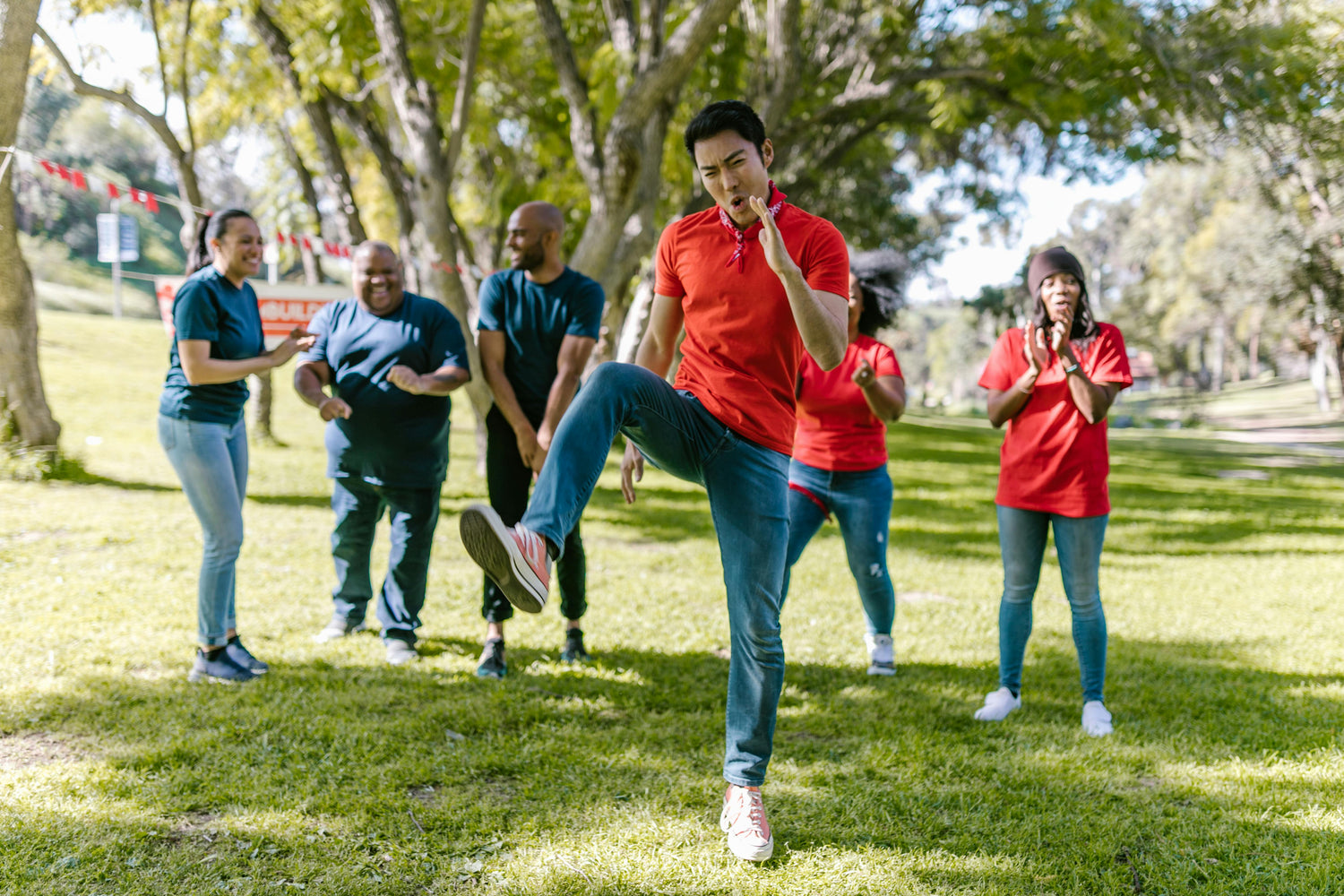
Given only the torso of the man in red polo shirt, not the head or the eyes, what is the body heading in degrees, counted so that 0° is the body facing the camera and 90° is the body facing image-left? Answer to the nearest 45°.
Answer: approximately 45°

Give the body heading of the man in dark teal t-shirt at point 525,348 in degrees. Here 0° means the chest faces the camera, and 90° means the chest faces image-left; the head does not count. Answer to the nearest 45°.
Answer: approximately 0°

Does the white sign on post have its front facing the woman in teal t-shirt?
yes

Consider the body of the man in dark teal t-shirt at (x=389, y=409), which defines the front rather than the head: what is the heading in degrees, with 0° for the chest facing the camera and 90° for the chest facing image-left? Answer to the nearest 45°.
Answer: approximately 0°
